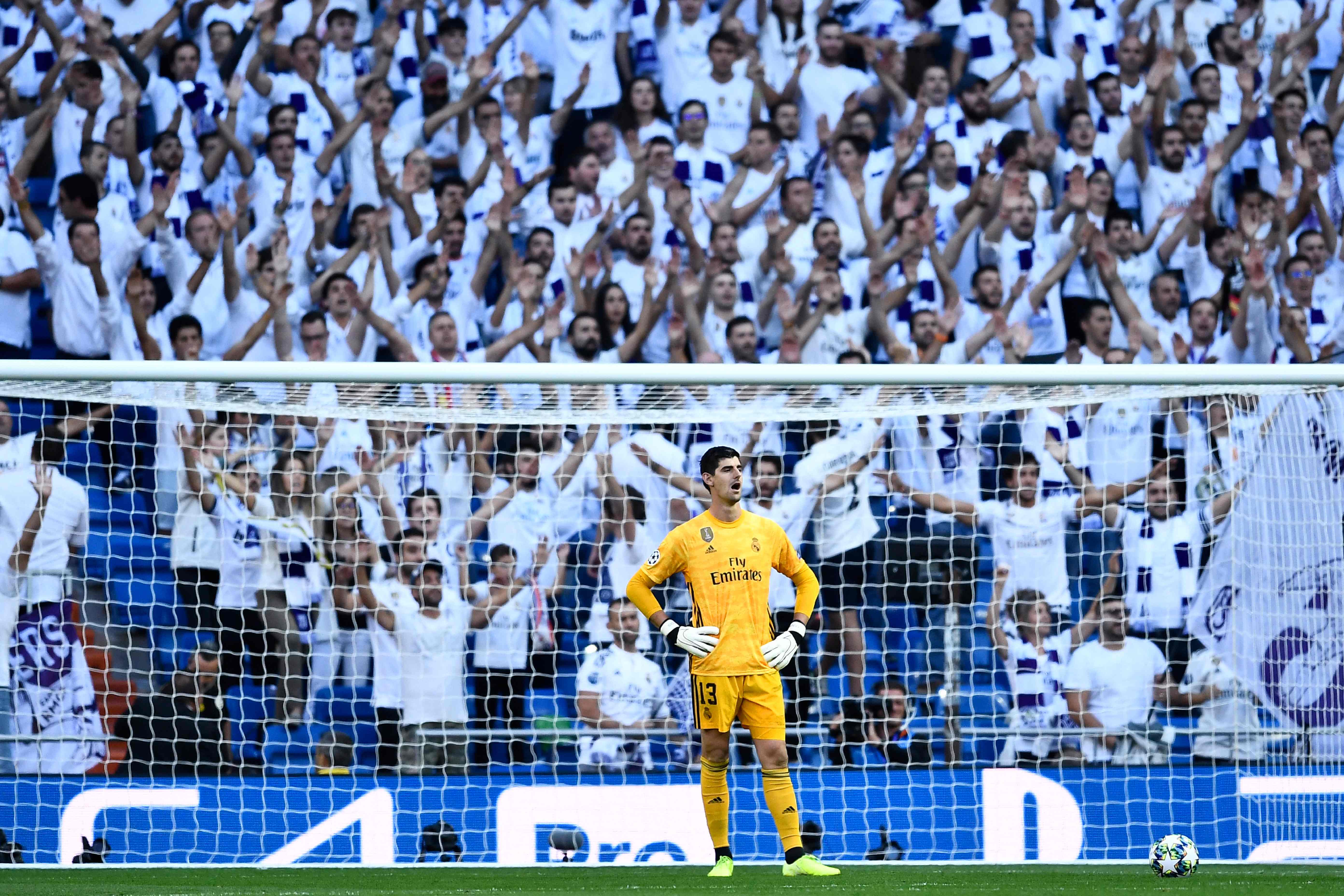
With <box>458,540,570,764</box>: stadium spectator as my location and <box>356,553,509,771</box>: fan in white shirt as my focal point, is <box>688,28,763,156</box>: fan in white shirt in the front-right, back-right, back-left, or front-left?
back-right

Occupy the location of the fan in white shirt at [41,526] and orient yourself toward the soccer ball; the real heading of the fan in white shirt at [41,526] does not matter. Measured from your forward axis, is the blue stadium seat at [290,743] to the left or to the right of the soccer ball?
left

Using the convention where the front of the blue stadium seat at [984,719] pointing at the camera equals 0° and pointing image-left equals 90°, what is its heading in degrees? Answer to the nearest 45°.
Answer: approximately 0°

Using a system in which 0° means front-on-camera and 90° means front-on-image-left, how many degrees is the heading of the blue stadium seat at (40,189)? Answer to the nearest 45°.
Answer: approximately 0°
